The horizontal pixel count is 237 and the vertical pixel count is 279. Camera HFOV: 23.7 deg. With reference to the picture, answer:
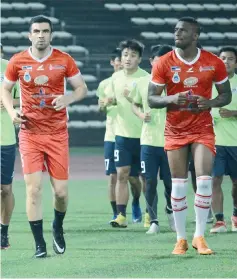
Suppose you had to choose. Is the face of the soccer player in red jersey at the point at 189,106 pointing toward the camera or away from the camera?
toward the camera

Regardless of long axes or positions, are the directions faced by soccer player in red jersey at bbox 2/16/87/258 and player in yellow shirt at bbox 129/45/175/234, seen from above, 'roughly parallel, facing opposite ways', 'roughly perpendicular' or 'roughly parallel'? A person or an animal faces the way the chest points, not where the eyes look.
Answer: roughly parallel

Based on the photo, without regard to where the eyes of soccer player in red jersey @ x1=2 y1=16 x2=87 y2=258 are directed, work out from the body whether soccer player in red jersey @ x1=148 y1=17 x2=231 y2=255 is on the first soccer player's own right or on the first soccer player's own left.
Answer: on the first soccer player's own left

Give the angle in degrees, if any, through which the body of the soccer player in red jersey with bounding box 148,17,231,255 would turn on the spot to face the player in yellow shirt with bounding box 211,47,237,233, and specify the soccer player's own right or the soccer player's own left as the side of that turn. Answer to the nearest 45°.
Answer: approximately 180°

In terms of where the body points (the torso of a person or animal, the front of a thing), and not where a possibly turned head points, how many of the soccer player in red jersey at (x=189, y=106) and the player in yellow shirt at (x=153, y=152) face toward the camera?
2

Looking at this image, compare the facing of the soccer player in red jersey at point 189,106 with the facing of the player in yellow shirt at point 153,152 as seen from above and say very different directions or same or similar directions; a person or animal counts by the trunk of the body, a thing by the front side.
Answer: same or similar directions

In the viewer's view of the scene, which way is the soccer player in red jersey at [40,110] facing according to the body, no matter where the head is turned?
toward the camera

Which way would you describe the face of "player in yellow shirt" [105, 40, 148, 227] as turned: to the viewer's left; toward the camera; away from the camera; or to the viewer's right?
toward the camera

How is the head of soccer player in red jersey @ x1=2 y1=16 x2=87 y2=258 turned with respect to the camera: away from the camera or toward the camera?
toward the camera

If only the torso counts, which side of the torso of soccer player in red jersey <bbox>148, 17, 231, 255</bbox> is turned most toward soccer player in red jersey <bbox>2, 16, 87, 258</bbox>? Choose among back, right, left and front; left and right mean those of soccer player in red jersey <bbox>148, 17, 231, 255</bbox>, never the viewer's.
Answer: right

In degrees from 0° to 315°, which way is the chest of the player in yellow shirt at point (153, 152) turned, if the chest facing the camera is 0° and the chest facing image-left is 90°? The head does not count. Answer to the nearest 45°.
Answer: approximately 0°

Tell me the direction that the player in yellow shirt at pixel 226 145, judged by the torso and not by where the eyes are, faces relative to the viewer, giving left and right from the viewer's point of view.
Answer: facing the viewer

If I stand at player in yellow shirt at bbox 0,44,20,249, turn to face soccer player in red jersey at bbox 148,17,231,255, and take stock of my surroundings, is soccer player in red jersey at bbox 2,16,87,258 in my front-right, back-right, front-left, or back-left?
front-right

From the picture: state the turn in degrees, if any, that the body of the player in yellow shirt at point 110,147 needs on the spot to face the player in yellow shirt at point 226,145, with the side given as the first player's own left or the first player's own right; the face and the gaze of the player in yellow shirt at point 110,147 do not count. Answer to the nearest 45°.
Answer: approximately 45° to the first player's own left

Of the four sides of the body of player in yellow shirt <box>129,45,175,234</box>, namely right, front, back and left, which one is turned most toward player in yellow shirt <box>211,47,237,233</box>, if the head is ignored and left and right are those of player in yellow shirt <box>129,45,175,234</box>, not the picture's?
left

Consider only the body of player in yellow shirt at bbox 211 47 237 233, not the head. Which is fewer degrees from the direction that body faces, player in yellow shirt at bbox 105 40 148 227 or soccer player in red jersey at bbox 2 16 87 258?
the soccer player in red jersey

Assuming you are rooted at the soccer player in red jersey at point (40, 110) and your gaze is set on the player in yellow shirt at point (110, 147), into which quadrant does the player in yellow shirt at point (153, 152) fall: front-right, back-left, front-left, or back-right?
front-right
